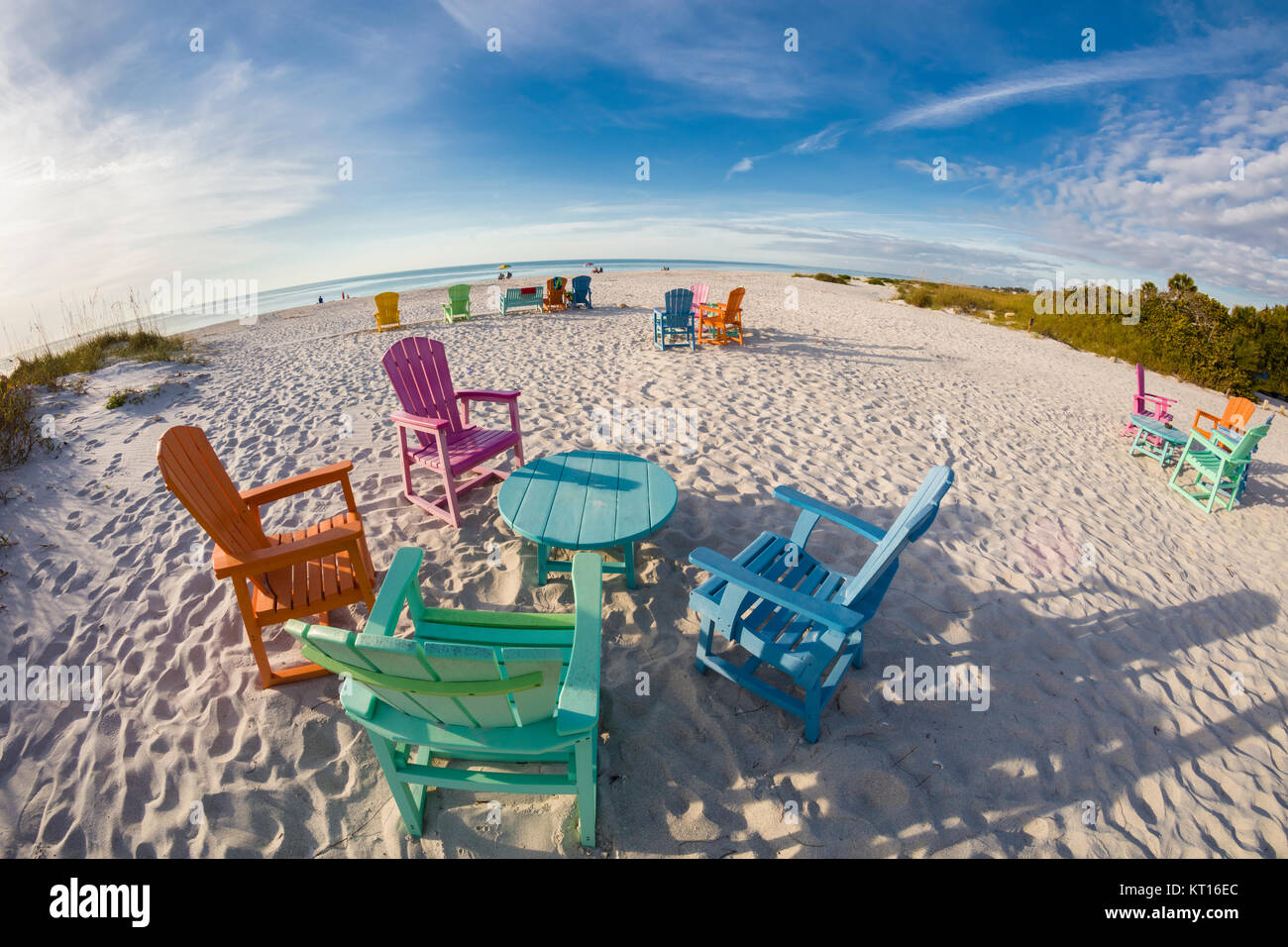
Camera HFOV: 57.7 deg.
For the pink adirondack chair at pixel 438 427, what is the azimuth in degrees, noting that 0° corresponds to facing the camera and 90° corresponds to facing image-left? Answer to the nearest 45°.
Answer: approximately 315°

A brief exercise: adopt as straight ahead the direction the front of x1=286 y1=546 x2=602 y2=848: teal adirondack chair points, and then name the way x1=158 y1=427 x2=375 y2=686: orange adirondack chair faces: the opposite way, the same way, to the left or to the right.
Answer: to the right

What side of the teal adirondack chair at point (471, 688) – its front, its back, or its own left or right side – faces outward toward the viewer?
back

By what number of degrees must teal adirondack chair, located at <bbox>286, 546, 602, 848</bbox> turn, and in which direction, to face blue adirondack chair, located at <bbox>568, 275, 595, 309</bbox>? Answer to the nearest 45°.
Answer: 0° — it already faces it

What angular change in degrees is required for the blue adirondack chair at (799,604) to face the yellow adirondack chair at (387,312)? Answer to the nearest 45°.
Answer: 0° — it already faces it

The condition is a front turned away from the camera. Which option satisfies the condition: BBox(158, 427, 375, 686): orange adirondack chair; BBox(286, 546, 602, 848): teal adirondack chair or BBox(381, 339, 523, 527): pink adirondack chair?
the teal adirondack chair

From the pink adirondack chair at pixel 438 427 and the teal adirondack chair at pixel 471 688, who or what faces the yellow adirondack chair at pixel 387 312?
the teal adirondack chair

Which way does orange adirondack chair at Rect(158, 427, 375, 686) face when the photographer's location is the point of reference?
facing to the right of the viewer

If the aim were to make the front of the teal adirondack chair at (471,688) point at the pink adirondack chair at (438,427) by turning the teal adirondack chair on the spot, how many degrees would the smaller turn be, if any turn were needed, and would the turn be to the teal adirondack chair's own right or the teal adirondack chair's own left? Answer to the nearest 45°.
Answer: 0° — it already faces it
